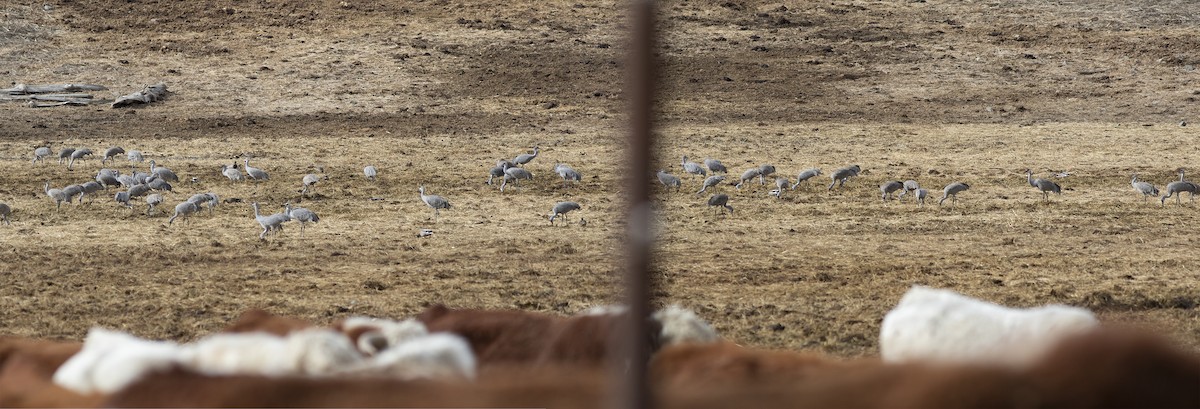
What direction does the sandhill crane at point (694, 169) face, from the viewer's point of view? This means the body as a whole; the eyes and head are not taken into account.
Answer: to the viewer's left

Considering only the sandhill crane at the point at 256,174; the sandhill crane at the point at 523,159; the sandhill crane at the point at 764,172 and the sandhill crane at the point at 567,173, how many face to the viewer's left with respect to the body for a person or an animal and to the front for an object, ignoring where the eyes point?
3

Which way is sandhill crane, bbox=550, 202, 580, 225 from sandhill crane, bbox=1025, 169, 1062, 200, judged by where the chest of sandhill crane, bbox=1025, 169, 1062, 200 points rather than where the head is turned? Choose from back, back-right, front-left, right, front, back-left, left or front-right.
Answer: front-left

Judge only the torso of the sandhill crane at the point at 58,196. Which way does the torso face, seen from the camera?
to the viewer's left

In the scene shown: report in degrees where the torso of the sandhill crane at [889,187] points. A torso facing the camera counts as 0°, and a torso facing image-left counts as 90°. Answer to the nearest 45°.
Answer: approximately 90°

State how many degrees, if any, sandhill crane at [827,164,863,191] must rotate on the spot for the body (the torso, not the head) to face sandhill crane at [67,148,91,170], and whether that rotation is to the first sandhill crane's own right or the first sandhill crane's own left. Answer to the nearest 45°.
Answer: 0° — it already faces it

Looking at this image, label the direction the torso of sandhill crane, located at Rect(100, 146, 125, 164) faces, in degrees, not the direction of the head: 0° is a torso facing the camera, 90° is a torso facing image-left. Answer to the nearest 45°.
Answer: approximately 90°

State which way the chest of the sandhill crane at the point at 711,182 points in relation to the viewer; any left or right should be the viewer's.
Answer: facing to the left of the viewer

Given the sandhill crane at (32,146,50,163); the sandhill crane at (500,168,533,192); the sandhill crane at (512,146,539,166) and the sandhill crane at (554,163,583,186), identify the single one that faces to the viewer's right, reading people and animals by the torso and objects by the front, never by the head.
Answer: the sandhill crane at (512,146,539,166)
